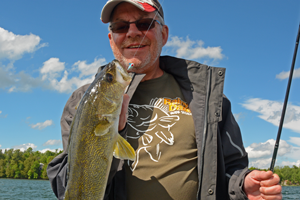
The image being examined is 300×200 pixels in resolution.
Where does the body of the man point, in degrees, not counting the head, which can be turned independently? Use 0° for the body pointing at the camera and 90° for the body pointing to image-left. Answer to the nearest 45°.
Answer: approximately 0°
